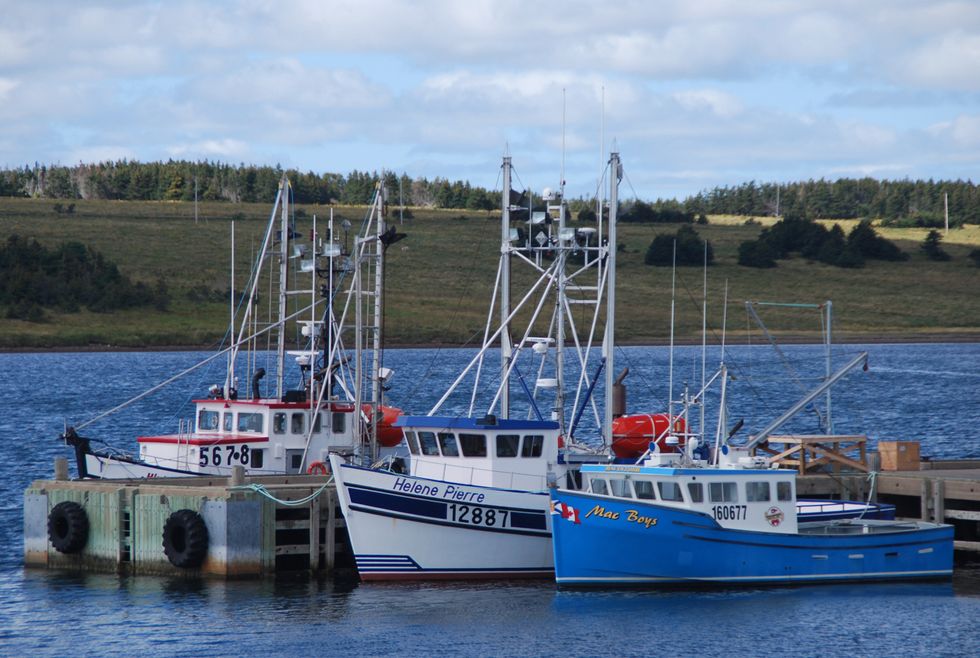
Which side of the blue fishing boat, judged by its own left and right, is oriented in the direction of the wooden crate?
back

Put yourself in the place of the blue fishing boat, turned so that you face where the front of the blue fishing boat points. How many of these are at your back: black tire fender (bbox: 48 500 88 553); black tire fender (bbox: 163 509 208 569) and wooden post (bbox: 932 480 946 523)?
1

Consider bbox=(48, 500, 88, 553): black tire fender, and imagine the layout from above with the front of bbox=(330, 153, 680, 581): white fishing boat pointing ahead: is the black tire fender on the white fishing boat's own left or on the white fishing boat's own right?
on the white fishing boat's own right

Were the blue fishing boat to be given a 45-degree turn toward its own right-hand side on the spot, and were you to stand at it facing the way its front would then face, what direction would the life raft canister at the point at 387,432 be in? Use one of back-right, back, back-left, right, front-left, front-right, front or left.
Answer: front-right

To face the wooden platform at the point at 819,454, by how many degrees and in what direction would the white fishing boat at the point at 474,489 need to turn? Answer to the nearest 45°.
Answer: approximately 180°

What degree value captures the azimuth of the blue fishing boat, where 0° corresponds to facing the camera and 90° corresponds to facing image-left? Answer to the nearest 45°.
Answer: approximately 45°

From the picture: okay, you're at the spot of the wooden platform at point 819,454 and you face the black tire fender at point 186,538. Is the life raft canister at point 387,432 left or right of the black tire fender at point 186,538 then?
right

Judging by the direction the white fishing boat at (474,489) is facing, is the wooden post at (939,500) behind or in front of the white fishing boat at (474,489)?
behind

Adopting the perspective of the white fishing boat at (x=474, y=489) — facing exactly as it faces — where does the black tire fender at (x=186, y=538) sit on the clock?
The black tire fender is roughly at 1 o'clock from the white fishing boat.
